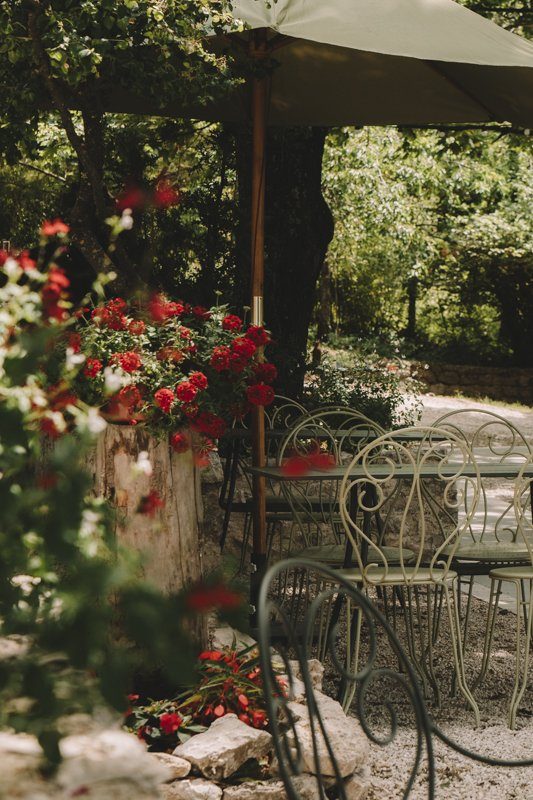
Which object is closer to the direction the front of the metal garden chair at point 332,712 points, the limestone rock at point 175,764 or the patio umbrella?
the patio umbrella

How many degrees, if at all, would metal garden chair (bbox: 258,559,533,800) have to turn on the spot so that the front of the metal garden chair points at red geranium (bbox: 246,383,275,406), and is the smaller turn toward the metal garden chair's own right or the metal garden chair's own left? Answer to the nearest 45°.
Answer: approximately 45° to the metal garden chair's own left

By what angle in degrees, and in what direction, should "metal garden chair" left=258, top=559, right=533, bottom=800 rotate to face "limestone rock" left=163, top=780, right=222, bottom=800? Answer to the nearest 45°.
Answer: approximately 90° to its left

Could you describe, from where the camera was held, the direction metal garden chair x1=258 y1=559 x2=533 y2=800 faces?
facing away from the viewer and to the right of the viewer

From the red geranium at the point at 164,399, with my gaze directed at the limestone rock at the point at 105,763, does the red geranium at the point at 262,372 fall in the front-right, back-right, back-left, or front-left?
back-left

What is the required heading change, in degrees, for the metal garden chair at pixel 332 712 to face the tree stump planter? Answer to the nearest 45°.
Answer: approximately 90° to its left

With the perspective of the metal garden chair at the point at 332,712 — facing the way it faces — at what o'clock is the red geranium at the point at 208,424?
The red geranium is roughly at 10 o'clock from the metal garden chair.
